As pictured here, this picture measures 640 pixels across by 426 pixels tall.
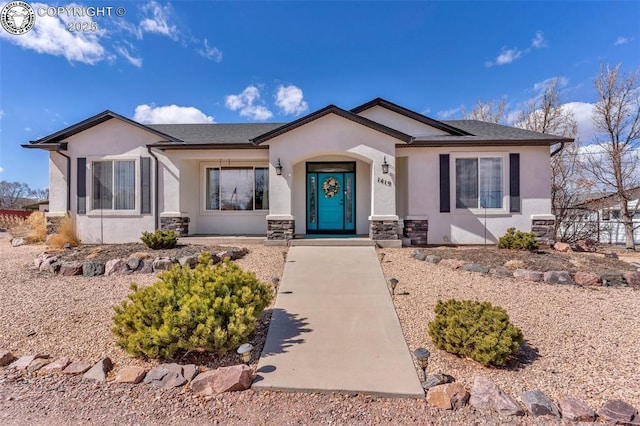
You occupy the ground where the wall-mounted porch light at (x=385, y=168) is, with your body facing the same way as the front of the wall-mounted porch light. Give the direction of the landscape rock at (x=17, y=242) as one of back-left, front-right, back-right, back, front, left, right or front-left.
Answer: right

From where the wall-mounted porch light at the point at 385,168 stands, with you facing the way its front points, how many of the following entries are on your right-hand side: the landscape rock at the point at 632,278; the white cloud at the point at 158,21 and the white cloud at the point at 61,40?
2

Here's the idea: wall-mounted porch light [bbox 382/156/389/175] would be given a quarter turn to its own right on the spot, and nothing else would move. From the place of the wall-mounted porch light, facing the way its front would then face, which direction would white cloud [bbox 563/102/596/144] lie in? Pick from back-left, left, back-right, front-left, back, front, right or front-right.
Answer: back-right

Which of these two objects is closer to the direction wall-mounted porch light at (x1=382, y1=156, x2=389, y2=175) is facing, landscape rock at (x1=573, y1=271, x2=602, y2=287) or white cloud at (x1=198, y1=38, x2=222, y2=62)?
the landscape rock

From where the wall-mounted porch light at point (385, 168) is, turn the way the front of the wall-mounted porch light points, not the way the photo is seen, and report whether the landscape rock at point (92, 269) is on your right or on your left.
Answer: on your right

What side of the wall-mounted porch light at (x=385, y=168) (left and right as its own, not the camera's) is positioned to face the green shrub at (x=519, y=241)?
left

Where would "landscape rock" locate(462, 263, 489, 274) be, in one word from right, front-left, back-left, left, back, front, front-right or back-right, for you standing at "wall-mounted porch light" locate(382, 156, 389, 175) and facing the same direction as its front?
front-left

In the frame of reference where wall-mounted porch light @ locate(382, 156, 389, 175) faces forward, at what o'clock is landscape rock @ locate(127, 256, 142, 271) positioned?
The landscape rock is roughly at 2 o'clock from the wall-mounted porch light.

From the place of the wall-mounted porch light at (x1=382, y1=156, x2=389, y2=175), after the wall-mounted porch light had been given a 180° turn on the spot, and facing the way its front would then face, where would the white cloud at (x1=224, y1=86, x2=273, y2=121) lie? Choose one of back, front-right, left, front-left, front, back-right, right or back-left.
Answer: front-left

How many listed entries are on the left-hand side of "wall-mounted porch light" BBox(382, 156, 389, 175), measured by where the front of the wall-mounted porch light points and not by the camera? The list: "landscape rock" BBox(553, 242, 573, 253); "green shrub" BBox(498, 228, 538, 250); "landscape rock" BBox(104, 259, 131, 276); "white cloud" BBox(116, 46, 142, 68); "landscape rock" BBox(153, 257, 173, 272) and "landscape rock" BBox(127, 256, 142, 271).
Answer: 2

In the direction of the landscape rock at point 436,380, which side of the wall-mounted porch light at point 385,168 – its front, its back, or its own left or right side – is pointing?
front

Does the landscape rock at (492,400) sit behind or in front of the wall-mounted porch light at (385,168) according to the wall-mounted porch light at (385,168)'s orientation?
in front

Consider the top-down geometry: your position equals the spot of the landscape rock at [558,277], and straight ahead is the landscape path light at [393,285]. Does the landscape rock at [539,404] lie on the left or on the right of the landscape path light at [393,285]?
left

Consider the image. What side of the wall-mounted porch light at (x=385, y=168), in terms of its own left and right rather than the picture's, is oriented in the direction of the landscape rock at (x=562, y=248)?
left

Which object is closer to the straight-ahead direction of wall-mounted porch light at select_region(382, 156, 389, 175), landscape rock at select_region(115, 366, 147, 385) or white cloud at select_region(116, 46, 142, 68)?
the landscape rock

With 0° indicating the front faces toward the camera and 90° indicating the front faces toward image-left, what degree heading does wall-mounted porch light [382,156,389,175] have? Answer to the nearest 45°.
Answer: approximately 0°

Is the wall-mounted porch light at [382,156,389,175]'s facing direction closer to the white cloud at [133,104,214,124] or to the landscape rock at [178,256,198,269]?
the landscape rock

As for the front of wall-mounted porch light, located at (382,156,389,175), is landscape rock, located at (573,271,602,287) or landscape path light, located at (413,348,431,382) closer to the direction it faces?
the landscape path light
